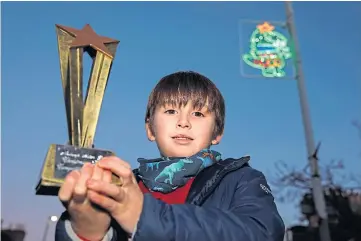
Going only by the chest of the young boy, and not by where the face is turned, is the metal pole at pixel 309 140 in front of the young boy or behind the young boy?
behind

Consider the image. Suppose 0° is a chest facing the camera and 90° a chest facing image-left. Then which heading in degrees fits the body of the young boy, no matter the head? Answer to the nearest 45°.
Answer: approximately 45°
